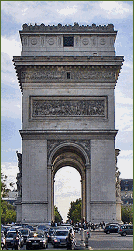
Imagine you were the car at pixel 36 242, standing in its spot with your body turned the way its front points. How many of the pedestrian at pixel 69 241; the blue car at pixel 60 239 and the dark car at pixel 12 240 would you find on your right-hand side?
1

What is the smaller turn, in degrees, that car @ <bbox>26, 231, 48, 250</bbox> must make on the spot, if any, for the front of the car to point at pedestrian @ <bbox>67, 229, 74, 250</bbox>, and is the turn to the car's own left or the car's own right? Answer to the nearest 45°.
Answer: approximately 90° to the car's own left

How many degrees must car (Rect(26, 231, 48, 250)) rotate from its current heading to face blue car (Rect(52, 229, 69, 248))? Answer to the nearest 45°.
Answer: approximately 135° to its left

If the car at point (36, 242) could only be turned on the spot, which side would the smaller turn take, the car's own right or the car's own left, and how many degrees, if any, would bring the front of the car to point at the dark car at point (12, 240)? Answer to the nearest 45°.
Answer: approximately 90° to the car's own right

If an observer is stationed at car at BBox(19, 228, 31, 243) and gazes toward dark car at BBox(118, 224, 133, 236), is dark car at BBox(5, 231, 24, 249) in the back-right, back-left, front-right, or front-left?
back-right

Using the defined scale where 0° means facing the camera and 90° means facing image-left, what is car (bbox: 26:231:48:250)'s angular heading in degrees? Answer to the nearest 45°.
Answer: approximately 0°

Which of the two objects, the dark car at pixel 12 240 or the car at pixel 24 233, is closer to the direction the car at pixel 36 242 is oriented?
the dark car

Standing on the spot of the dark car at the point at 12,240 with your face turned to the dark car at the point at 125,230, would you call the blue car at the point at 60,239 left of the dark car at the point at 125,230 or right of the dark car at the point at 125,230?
right

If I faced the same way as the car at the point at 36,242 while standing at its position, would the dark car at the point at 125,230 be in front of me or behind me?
behind

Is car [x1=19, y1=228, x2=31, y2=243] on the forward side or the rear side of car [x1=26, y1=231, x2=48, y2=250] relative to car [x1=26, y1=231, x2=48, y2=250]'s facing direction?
on the rear side
